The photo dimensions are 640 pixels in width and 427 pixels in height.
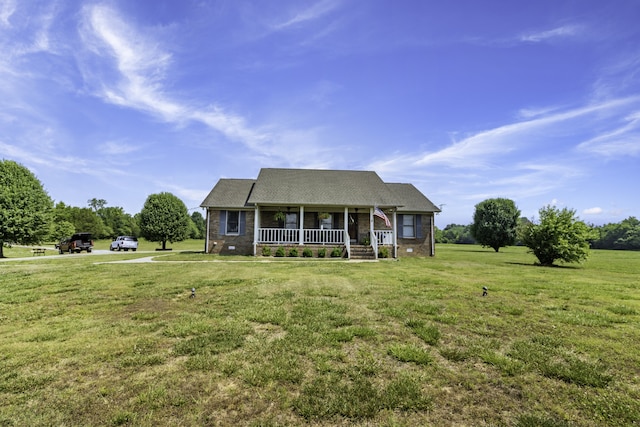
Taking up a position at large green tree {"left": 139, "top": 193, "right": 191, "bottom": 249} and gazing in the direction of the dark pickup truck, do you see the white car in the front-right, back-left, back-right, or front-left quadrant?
front-right

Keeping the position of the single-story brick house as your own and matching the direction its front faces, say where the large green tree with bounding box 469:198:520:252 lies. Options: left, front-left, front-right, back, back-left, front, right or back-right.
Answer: back-left

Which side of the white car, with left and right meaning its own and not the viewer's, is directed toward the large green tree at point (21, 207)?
front

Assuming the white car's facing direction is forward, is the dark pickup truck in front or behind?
in front

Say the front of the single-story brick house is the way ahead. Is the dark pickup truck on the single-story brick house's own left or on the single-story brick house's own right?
on the single-story brick house's own right

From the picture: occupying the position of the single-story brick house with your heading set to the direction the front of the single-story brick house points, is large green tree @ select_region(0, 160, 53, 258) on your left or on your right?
on your right

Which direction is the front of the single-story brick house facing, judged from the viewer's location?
facing the viewer
